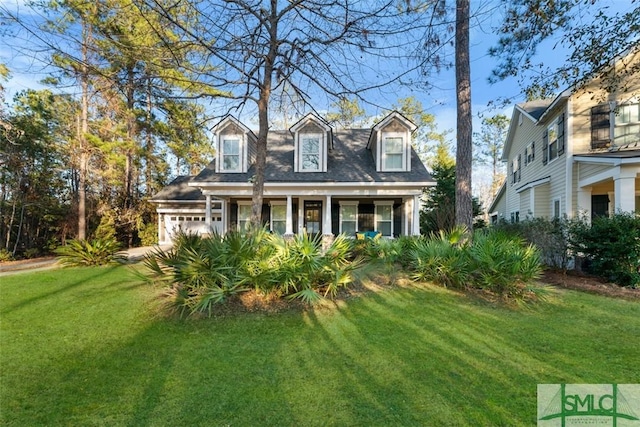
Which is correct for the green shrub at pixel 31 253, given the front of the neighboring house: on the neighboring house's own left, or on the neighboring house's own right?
on the neighboring house's own right

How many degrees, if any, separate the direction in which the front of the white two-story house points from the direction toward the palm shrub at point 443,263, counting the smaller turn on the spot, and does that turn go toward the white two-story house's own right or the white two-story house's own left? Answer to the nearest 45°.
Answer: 0° — it already faces it

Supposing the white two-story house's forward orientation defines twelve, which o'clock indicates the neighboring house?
The neighboring house is roughly at 10 o'clock from the white two-story house.

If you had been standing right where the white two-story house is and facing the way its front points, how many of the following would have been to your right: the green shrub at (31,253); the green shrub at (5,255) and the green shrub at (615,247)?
2
